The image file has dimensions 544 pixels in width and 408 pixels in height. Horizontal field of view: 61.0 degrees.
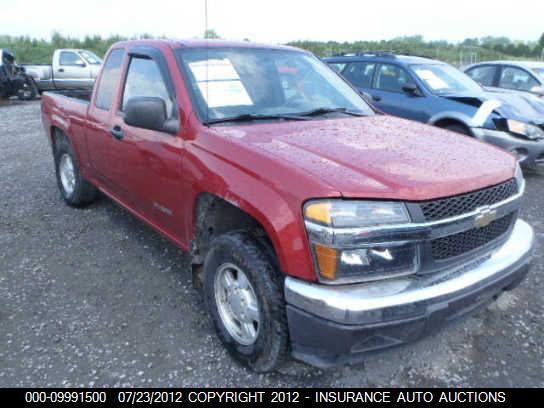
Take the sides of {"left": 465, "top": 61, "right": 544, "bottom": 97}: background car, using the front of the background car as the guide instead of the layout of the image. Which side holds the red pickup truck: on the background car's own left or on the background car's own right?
on the background car's own right

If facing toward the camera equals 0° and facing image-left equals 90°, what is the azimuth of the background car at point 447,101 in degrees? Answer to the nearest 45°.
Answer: approximately 315°

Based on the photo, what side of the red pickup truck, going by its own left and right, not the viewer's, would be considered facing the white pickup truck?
back

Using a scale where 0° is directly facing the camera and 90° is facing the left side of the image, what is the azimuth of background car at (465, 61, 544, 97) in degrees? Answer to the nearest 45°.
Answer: approximately 315°

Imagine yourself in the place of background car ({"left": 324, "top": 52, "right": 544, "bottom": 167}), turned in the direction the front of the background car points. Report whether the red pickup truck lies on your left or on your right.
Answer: on your right

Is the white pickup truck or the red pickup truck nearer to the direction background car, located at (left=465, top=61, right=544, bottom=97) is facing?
the red pickup truck

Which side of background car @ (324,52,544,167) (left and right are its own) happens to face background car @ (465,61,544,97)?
left

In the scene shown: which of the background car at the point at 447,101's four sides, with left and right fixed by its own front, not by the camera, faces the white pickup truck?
back

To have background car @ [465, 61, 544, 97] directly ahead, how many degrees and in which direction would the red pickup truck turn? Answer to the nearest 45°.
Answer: approximately 90° to its left

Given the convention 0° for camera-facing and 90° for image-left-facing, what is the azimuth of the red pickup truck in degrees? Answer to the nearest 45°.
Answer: approximately 315°
